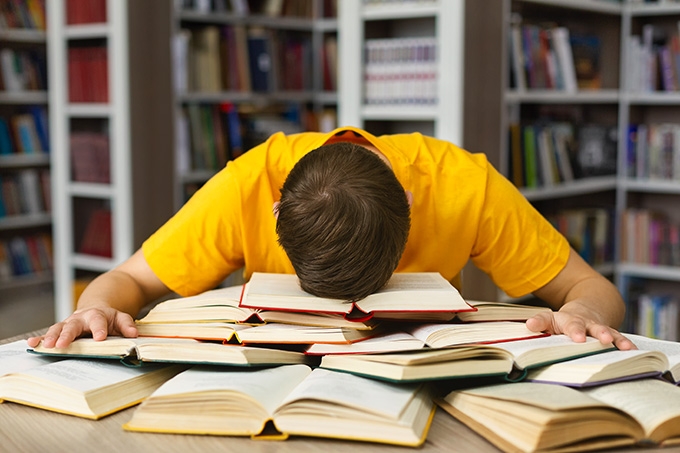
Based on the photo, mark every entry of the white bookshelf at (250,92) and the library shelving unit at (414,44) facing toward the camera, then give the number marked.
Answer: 2

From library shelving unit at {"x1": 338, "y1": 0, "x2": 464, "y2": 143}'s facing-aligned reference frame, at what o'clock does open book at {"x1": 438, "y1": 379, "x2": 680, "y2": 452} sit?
The open book is roughly at 12 o'clock from the library shelving unit.

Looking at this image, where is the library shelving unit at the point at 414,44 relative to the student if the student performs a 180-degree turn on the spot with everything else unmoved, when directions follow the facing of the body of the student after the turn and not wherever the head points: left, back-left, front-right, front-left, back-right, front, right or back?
front

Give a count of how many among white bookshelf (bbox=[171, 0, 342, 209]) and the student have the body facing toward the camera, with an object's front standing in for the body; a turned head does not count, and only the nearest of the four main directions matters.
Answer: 2

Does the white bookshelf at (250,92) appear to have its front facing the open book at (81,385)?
yes
